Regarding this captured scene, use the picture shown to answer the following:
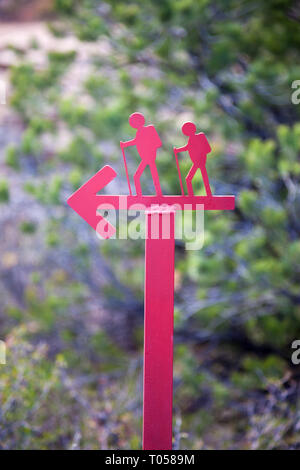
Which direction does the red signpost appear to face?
toward the camera
